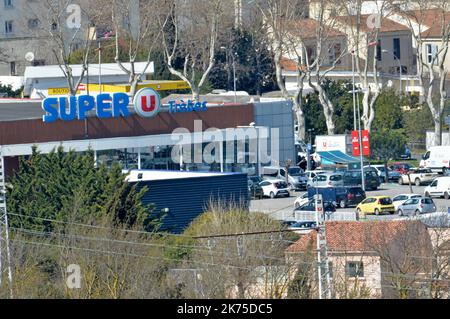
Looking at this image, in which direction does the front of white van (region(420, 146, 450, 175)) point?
to the viewer's left

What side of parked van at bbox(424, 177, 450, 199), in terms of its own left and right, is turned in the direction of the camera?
left

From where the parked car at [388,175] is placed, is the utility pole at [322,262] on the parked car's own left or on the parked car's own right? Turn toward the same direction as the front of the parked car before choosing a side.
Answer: on the parked car's own right

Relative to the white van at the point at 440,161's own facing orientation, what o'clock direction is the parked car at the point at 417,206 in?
The parked car is roughly at 9 o'clock from the white van.

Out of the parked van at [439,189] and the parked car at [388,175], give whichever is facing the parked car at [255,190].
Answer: the parked van at [439,189]
